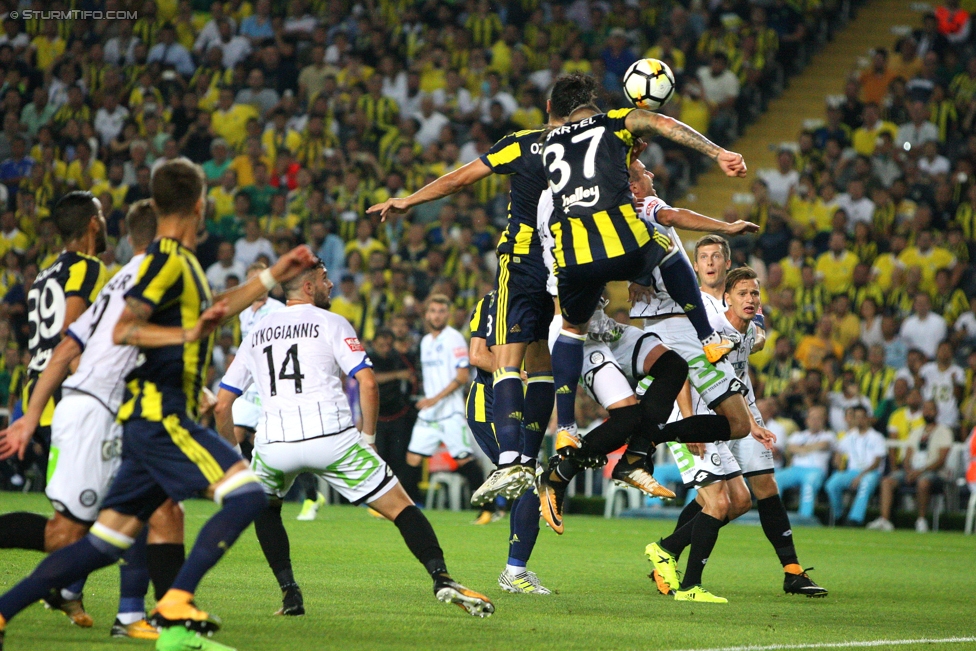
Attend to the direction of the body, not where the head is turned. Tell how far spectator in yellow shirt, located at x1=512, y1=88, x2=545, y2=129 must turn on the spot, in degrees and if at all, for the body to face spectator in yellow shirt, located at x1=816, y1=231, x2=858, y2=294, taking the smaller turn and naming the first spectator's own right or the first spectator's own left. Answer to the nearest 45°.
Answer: approximately 45° to the first spectator's own left

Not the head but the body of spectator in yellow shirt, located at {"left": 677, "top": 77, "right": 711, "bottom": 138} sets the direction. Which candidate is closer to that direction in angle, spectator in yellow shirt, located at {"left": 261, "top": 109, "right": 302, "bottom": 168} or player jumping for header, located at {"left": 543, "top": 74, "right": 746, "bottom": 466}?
the player jumping for header

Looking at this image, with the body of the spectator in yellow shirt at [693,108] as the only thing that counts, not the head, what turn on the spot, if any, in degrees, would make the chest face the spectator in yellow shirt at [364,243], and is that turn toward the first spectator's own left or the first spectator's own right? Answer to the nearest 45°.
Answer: approximately 90° to the first spectator's own right

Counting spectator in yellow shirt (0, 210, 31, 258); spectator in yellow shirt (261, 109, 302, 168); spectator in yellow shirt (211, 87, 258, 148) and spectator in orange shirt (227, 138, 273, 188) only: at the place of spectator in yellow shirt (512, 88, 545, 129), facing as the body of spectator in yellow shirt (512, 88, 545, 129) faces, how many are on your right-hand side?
4

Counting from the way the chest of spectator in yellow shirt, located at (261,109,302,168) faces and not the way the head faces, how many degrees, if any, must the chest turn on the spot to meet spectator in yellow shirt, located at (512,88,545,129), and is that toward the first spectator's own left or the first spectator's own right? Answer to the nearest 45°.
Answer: approximately 90° to the first spectator's own left

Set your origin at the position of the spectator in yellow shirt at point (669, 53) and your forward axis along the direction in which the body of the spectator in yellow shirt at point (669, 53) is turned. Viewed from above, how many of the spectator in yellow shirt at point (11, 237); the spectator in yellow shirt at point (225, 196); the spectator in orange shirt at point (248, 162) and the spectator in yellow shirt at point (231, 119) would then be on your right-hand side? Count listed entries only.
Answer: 4

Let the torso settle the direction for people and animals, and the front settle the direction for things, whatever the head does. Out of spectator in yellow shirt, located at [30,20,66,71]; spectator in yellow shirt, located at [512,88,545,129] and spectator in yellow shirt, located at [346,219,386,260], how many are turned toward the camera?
3

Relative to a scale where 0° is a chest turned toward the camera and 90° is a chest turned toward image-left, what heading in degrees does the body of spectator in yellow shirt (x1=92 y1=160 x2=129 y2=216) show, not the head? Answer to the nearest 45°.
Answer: approximately 0°

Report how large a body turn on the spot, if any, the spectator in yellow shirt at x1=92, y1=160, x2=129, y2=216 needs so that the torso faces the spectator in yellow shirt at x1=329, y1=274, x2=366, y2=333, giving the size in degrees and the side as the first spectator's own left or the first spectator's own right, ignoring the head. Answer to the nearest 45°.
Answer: approximately 45° to the first spectator's own left

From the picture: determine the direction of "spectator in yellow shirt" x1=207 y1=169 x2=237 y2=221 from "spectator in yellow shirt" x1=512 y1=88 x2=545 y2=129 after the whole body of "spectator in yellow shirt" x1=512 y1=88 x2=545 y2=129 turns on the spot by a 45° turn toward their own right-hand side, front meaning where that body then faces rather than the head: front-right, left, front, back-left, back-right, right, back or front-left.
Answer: front-right

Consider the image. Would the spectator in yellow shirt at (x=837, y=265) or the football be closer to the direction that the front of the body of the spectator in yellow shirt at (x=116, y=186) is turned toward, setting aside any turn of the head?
the football

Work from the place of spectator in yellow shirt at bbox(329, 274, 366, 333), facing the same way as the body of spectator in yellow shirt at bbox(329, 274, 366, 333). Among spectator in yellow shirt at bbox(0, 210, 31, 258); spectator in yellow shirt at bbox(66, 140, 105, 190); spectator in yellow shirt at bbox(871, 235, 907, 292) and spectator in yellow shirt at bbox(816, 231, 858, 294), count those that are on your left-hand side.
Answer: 2
